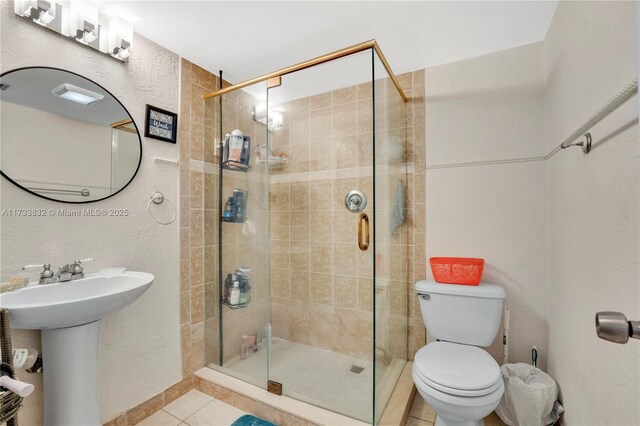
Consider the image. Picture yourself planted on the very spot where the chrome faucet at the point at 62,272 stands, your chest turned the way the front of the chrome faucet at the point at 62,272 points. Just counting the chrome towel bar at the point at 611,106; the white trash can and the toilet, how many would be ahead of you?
3

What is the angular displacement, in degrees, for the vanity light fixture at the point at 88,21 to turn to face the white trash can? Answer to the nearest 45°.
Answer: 0° — it already faces it

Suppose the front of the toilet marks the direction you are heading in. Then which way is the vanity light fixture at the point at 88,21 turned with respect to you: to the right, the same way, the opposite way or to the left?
to the left

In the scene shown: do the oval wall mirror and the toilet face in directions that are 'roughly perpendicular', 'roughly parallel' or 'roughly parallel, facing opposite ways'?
roughly perpendicular

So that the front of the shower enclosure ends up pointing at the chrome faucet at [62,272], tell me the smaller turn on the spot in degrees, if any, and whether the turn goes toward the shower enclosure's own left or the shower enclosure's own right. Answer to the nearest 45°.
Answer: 0° — it already faces it

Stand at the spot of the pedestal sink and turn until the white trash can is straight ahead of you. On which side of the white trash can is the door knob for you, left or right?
right

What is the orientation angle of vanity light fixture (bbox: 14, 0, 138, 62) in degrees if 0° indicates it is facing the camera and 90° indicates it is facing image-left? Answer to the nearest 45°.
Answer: approximately 315°
